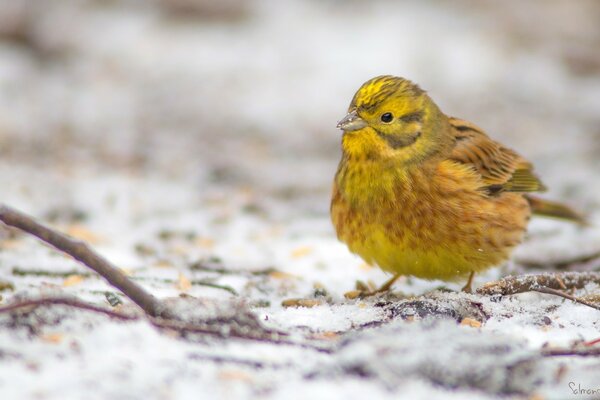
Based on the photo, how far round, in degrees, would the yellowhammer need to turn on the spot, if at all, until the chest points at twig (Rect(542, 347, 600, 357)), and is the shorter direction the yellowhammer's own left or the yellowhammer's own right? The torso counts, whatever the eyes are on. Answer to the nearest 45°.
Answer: approximately 90° to the yellowhammer's own left

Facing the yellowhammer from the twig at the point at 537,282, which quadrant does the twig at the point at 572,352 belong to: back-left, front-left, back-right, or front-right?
back-left

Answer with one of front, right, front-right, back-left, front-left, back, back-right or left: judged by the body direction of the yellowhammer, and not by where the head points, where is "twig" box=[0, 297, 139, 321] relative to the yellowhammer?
front

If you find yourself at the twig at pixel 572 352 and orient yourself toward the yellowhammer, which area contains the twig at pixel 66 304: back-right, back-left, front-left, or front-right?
front-left

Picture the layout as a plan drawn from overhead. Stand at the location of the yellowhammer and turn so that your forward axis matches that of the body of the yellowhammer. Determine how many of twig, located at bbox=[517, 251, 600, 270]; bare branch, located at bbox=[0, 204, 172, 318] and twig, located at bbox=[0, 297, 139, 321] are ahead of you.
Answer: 2

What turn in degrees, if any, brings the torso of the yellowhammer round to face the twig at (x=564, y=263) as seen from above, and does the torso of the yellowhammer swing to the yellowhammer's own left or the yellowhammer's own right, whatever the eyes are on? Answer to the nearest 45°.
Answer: approximately 180°

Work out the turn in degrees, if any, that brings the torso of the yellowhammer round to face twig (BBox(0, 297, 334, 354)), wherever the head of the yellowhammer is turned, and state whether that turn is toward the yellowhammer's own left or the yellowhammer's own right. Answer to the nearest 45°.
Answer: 0° — it already faces it

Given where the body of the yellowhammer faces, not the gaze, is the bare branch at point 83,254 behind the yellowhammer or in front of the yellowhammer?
in front

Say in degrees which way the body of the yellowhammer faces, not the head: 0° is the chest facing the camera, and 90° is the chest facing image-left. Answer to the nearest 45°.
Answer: approximately 45°

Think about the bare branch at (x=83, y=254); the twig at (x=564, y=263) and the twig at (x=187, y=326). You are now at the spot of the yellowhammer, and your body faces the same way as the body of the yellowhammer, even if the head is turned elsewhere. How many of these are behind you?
1

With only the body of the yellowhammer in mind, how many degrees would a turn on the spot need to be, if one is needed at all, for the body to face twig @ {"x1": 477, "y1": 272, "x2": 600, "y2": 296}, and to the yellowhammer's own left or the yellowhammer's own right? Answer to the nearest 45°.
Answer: approximately 135° to the yellowhammer's own left
